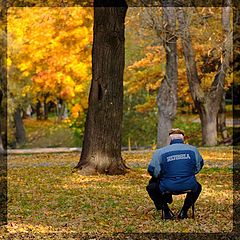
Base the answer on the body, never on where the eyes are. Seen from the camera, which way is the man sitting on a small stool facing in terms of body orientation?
away from the camera

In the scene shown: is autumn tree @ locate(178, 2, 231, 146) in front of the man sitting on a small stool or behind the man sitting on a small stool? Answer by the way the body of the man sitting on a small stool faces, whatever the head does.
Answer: in front

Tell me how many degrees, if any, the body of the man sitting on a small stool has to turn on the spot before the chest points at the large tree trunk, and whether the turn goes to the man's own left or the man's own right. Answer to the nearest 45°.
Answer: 0° — they already face it

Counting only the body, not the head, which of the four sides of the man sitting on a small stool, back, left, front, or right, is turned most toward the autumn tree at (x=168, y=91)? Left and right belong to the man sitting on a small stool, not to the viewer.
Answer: front
